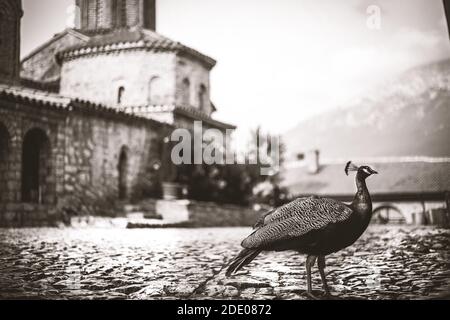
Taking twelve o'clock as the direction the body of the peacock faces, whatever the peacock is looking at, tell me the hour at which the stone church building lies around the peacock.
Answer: The stone church building is roughly at 8 o'clock from the peacock.

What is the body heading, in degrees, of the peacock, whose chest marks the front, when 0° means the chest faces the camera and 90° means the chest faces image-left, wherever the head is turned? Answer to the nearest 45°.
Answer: approximately 270°
